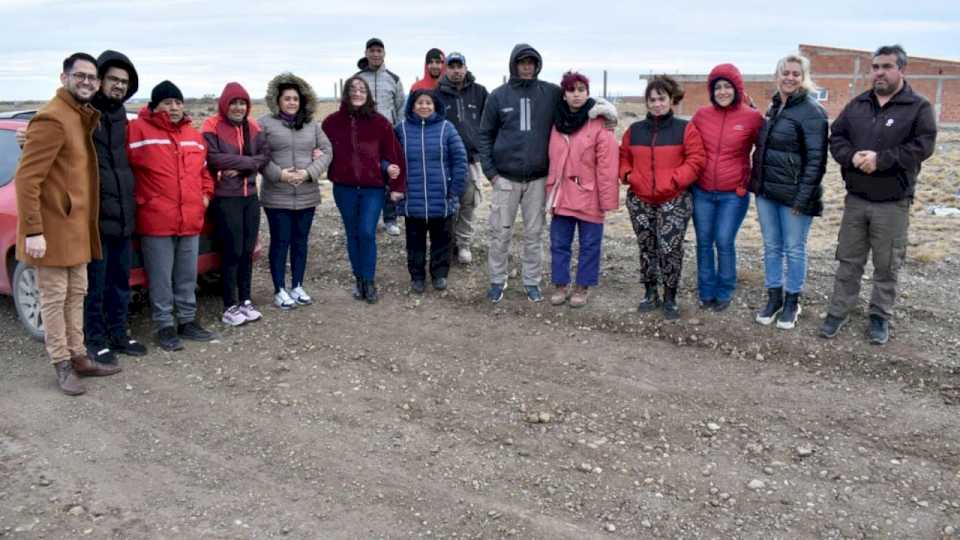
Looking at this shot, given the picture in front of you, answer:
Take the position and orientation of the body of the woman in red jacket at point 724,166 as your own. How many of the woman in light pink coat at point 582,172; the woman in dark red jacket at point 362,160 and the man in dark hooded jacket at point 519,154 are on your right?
3

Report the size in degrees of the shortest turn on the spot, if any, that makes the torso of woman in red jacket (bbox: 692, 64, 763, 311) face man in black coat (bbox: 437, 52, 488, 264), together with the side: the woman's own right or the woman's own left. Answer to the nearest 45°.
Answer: approximately 135° to the woman's own right

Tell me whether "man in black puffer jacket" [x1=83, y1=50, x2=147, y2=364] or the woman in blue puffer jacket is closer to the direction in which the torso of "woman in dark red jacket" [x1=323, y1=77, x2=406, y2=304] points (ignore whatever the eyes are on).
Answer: the man in black puffer jacket

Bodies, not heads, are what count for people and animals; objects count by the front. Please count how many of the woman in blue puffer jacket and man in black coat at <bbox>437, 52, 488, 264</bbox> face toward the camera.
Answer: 2

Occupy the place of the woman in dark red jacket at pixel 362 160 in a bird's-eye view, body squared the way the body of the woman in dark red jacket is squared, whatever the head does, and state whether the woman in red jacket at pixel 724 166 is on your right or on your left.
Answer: on your left

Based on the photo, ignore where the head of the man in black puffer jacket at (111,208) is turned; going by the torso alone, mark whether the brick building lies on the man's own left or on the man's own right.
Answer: on the man's own left

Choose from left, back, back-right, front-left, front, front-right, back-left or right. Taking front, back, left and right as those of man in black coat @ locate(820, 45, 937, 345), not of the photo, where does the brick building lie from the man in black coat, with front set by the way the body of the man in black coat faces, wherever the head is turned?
back-right
